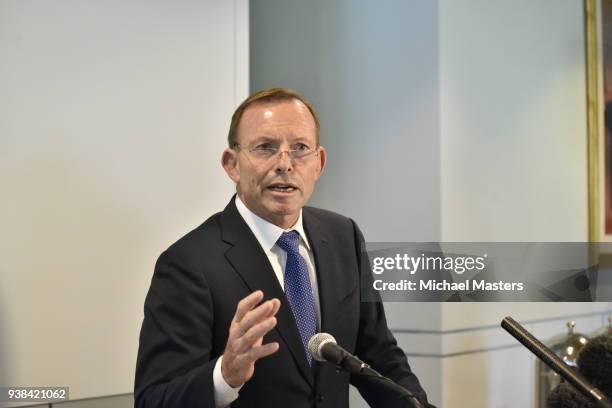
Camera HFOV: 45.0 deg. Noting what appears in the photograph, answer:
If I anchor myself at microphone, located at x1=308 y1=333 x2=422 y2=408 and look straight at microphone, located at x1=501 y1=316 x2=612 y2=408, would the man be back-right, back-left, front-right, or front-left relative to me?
back-left

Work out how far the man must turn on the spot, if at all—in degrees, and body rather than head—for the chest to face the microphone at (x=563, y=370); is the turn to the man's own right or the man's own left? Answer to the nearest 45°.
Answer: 0° — they already face it

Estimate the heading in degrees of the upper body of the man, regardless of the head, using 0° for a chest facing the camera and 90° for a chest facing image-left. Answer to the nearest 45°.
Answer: approximately 315°
